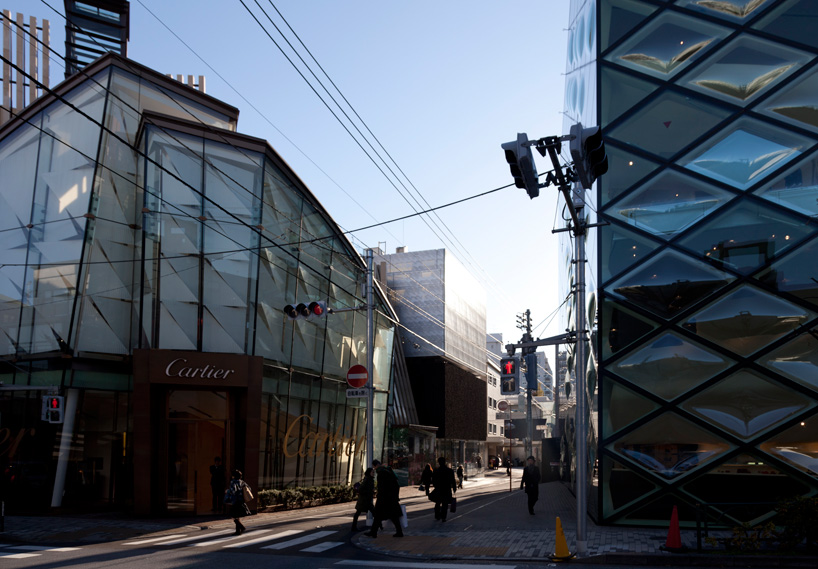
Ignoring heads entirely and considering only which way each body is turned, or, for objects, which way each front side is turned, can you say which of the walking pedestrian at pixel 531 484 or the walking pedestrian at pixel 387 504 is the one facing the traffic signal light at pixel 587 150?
the walking pedestrian at pixel 531 484

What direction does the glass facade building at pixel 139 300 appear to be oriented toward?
toward the camera

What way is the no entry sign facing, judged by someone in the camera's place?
facing the viewer

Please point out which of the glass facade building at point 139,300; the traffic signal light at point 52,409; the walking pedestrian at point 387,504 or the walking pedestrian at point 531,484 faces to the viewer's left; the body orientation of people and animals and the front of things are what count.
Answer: the walking pedestrian at point 387,504

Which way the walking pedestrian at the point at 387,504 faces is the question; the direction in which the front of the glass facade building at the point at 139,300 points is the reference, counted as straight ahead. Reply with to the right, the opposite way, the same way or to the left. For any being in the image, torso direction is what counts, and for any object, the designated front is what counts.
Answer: to the right

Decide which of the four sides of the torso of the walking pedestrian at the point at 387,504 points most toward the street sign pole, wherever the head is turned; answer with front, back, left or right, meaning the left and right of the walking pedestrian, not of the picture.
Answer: right

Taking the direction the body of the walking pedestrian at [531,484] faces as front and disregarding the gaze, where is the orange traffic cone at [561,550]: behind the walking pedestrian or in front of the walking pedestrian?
in front

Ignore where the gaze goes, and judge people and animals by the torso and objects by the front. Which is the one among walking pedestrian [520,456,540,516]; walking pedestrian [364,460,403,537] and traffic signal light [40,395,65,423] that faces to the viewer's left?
walking pedestrian [364,460,403,537]

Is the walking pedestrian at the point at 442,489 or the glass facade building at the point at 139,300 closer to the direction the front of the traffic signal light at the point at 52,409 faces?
the walking pedestrian

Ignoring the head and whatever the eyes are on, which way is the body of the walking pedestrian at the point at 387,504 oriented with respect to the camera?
to the viewer's left

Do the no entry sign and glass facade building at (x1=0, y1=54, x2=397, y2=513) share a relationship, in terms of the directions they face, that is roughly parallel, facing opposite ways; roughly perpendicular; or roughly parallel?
roughly parallel

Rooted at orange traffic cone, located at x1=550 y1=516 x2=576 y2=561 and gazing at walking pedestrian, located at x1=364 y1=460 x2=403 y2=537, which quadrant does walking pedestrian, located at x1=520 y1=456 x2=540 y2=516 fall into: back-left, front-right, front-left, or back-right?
front-right

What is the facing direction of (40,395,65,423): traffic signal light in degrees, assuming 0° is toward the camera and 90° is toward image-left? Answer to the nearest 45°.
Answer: approximately 315°
